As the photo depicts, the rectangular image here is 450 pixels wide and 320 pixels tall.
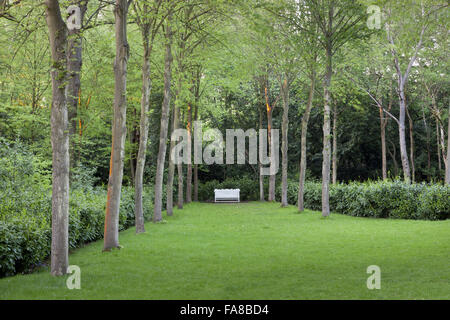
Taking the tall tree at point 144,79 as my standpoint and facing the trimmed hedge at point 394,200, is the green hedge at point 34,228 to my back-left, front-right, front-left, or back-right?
back-right

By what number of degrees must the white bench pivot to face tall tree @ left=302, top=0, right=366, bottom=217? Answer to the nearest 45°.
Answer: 0° — it already faces it

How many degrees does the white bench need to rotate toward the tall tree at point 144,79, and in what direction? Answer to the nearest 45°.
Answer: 0° — it already faces it

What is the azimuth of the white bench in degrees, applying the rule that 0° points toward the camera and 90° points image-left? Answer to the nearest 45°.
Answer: approximately 0°
